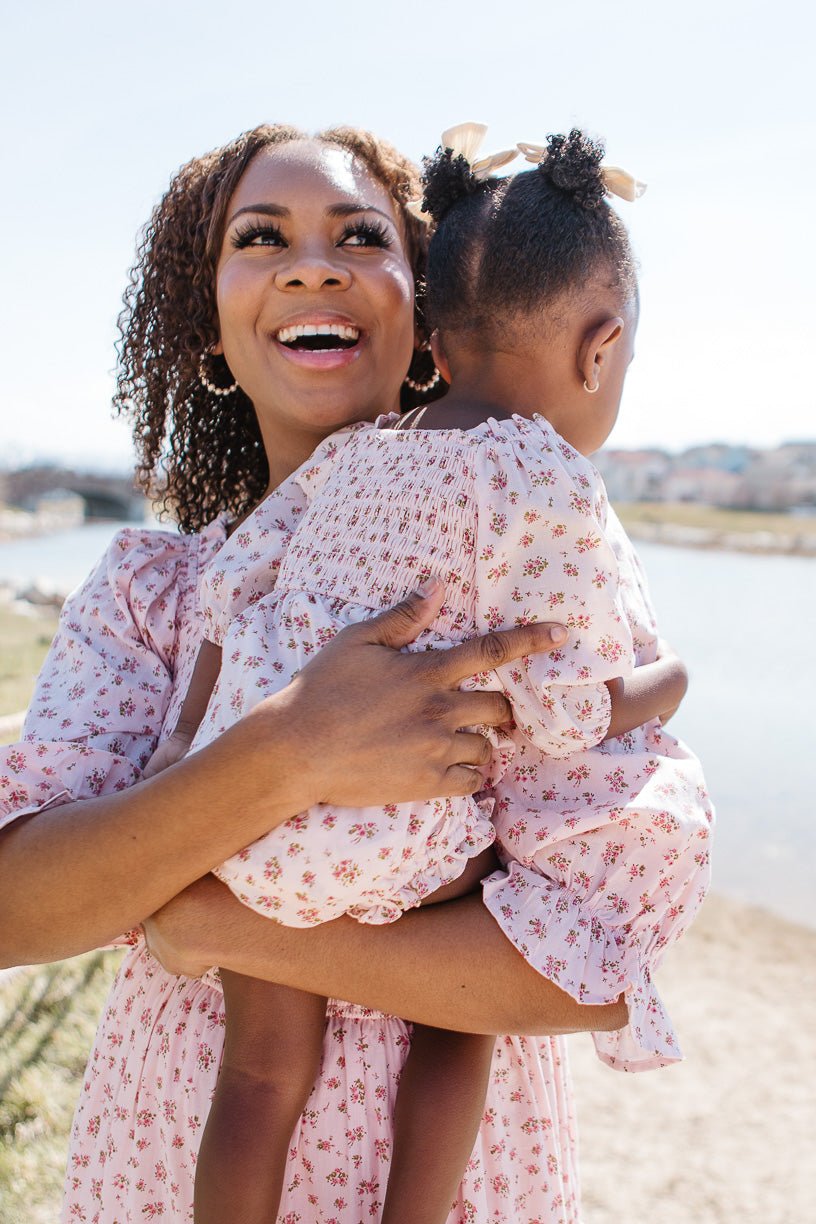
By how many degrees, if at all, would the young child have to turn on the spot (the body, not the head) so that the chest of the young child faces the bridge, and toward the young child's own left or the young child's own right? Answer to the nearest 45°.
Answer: approximately 45° to the young child's own left

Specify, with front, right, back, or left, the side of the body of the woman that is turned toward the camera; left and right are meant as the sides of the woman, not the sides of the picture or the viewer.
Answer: front

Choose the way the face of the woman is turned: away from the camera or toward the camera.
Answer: toward the camera

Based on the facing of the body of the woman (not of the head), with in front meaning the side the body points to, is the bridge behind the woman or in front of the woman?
behind

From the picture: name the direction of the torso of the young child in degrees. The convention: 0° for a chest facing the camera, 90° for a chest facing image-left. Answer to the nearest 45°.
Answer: approximately 225°
